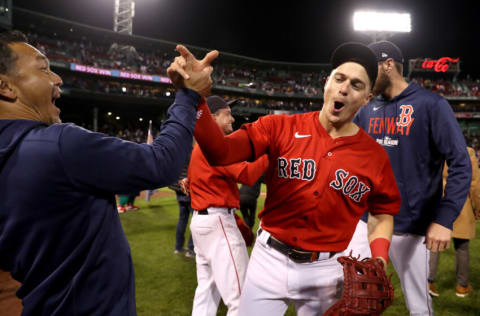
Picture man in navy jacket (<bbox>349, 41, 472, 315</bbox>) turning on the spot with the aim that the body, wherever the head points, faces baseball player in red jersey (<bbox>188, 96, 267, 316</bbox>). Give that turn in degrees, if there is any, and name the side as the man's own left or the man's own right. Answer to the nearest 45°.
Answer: approximately 45° to the man's own right

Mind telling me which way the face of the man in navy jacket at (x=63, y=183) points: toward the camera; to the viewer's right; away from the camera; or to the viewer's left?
to the viewer's right

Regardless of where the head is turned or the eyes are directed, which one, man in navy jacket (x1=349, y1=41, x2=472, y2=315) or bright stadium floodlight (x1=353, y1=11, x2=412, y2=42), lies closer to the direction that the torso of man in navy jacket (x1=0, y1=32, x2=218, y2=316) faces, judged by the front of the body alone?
the man in navy jacket

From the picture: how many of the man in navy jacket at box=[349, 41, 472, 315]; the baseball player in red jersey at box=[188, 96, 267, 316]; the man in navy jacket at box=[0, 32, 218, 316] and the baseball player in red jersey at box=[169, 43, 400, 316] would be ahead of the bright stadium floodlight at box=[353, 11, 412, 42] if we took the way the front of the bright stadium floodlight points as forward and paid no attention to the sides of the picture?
4

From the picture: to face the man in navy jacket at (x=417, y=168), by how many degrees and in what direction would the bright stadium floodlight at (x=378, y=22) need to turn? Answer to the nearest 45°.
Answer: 0° — it already faces them

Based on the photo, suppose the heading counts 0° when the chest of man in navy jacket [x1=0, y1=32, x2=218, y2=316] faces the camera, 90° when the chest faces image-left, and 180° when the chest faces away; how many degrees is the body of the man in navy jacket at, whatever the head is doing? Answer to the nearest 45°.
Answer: approximately 270°

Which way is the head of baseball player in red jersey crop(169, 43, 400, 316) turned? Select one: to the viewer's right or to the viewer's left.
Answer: to the viewer's left
